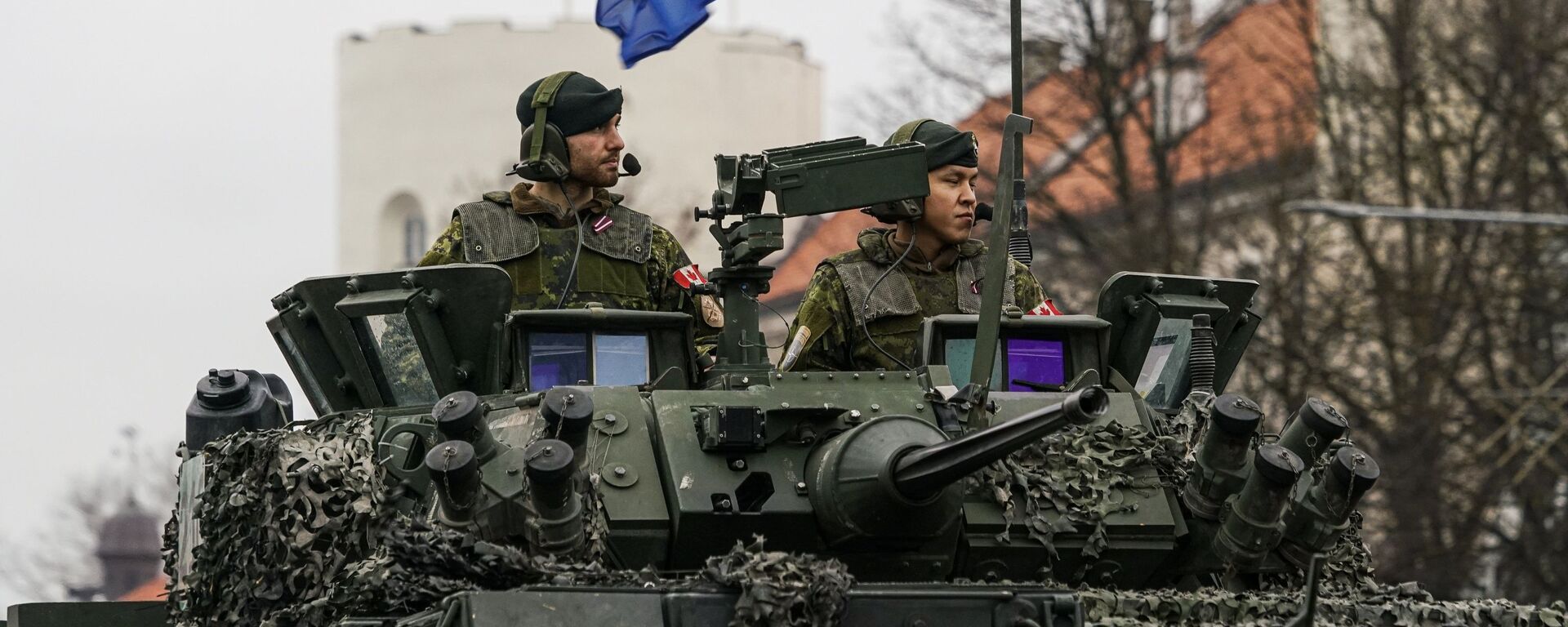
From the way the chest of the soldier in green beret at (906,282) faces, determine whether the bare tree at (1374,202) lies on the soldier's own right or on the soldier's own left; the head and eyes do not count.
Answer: on the soldier's own left

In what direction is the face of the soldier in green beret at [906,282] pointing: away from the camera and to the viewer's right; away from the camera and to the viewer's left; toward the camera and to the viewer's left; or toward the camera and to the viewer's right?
toward the camera and to the viewer's right

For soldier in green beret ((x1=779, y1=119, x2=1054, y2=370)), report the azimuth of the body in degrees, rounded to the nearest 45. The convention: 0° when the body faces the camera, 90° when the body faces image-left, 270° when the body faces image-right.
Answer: approximately 315°

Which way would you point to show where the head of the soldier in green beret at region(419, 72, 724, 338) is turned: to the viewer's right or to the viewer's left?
to the viewer's right

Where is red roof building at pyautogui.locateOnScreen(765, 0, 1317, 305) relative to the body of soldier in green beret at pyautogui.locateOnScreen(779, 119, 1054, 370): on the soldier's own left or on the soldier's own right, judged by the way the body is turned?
on the soldier's own left

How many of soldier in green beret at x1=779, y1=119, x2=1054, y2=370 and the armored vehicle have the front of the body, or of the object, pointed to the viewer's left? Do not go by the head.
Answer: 0

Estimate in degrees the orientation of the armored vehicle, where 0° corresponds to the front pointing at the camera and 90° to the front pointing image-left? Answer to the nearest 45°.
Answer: approximately 315°
